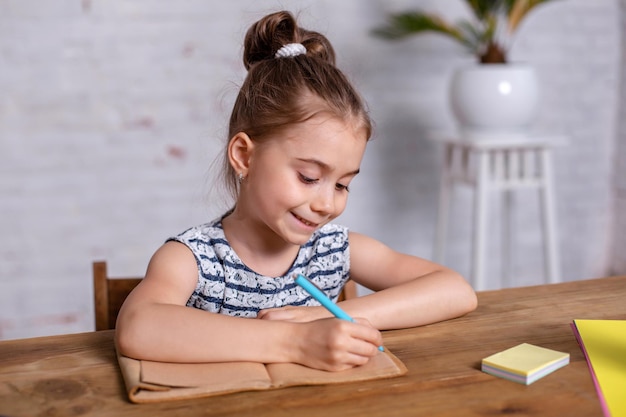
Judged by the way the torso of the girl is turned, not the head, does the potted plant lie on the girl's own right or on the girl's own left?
on the girl's own left

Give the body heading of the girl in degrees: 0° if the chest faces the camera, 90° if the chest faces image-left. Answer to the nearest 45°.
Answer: approximately 315°
